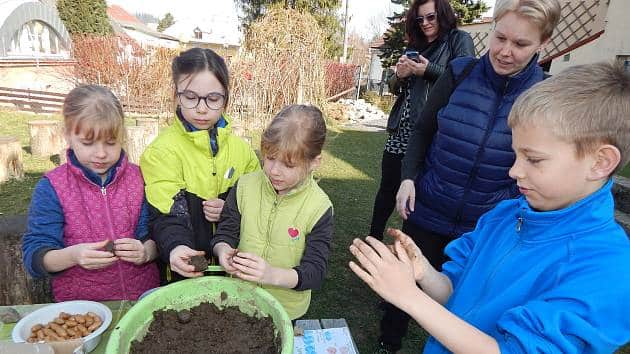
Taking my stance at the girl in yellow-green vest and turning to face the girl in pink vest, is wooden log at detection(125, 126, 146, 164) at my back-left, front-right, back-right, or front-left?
front-right

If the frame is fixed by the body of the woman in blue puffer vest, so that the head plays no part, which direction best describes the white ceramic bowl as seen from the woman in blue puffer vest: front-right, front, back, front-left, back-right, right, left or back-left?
front-right

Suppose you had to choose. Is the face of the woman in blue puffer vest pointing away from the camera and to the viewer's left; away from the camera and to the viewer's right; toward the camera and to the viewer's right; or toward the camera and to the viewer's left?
toward the camera and to the viewer's left

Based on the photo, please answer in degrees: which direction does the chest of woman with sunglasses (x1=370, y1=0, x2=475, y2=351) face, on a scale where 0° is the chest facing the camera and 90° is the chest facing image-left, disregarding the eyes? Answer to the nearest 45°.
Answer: approximately 45°

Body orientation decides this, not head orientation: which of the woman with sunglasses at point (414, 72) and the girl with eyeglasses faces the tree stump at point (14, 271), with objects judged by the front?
the woman with sunglasses

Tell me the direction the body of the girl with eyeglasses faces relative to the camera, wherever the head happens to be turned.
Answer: toward the camera

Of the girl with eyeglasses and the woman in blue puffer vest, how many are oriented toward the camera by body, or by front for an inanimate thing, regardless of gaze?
2

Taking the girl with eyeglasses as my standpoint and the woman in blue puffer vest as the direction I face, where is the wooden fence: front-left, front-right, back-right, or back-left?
back-left

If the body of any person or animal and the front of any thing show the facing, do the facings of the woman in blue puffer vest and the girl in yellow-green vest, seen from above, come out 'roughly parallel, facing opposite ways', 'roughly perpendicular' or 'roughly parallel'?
roughly parallel

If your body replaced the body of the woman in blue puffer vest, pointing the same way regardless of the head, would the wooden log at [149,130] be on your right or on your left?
on your right

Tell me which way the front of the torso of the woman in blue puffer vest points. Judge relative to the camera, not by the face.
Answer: toward the camera

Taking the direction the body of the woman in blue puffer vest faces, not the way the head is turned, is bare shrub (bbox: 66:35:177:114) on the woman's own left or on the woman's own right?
on the woman's own right

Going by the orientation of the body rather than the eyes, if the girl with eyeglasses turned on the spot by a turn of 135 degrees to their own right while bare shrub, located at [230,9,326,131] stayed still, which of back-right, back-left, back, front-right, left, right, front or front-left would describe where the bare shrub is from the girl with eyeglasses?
front-right

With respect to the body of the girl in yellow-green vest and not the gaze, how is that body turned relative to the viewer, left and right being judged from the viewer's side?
facing the viewer and to the left of the viewer
